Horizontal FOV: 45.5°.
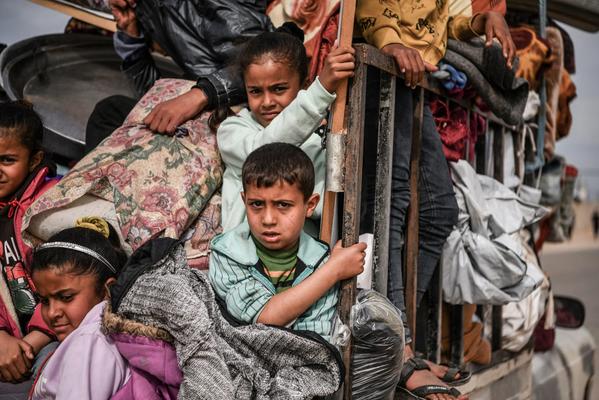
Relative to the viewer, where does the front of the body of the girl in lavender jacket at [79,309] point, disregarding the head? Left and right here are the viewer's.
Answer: facing the viewer and to the left of the viewer

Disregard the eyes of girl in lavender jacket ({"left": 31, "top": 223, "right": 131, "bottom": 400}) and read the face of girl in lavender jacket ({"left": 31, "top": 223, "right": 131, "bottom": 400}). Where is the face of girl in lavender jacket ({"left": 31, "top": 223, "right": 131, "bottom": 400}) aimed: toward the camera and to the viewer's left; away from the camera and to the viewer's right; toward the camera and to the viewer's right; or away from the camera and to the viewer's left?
toward the camera and to the viewer's left

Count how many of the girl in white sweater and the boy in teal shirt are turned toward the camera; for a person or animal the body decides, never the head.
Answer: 2

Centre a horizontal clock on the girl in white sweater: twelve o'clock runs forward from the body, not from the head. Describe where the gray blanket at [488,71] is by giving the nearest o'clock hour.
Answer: The gray blanket is roughly at 8 o'clock from the girl in white sweater.

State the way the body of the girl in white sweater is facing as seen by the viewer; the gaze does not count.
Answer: toward the camera

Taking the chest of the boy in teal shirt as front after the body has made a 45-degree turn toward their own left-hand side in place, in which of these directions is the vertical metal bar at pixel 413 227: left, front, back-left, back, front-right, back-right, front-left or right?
left

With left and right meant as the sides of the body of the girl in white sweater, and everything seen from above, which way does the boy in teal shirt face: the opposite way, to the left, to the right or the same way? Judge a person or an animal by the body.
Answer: the same way

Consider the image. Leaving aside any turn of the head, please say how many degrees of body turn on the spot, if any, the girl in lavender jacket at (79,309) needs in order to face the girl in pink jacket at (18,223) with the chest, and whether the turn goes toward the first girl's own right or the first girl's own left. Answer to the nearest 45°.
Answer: approximately 90° to the first girl's own right

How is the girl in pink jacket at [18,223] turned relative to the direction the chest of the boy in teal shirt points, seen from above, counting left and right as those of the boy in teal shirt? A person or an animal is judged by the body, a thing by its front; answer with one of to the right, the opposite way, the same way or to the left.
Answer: the same way

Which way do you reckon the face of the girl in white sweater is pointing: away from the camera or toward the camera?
toward the camera

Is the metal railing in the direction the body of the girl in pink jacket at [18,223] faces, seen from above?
no

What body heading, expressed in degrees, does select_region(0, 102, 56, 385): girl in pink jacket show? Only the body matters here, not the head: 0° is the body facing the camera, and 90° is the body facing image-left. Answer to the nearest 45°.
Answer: approximately 45°

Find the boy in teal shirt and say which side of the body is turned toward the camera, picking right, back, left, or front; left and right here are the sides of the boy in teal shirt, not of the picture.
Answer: front

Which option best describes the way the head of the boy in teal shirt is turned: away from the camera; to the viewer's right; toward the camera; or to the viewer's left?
toward the camera

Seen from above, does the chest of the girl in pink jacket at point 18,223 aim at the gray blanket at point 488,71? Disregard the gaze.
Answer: no
